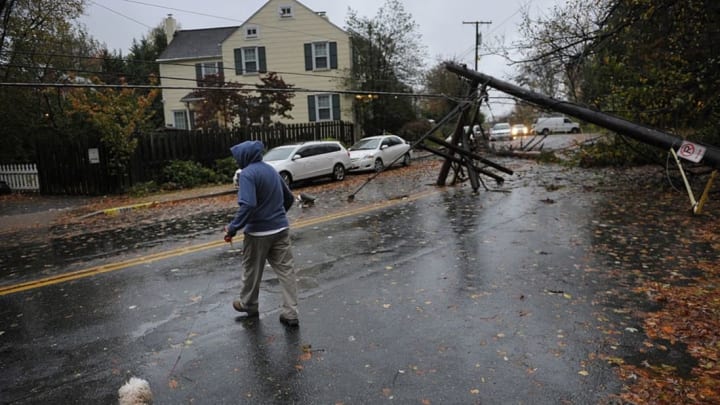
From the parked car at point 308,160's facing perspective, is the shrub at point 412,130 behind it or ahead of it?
behind

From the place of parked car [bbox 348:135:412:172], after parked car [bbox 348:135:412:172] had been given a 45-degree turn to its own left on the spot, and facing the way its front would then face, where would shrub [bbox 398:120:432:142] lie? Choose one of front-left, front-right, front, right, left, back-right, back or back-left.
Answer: back

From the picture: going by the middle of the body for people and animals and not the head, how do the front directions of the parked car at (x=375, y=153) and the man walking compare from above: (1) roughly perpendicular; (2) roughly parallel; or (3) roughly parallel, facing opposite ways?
roughly perpendicular

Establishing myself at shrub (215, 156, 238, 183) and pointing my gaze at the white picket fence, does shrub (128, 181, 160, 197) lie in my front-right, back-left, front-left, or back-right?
front-left

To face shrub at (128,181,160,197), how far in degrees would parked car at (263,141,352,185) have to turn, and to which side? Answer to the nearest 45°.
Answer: approximately 45° to its right

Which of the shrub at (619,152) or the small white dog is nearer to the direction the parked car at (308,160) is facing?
the small white dog

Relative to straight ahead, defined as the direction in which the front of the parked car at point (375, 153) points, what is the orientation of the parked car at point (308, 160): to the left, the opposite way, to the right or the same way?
the same way

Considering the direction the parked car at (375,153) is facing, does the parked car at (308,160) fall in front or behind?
in front

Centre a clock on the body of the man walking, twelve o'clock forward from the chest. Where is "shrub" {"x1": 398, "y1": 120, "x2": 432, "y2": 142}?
The shrub is roughly at 2 o'clock from the man walking.

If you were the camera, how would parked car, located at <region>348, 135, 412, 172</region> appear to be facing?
facing the viewer and to the left of the viewer

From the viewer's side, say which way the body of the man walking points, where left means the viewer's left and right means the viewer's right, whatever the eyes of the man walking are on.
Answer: facing away from the viewer and to the left of the viewer

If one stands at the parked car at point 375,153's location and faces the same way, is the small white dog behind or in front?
in front

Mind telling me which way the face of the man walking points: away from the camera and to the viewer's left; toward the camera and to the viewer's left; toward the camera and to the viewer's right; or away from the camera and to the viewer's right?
away from the camera and to the viewer's left
